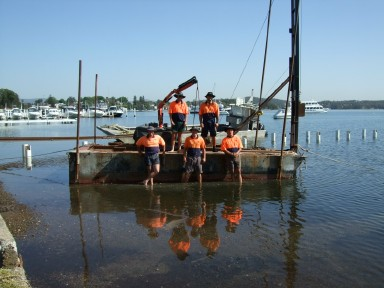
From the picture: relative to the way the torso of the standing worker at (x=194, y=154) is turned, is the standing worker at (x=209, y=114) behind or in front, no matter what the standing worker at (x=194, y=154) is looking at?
behind

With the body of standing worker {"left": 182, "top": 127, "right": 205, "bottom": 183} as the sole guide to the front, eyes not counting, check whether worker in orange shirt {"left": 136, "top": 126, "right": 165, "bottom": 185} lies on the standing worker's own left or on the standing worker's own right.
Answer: on the standing worker's own right

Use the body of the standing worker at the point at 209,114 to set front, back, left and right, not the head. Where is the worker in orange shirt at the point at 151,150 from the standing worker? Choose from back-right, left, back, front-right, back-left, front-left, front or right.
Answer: front-right
